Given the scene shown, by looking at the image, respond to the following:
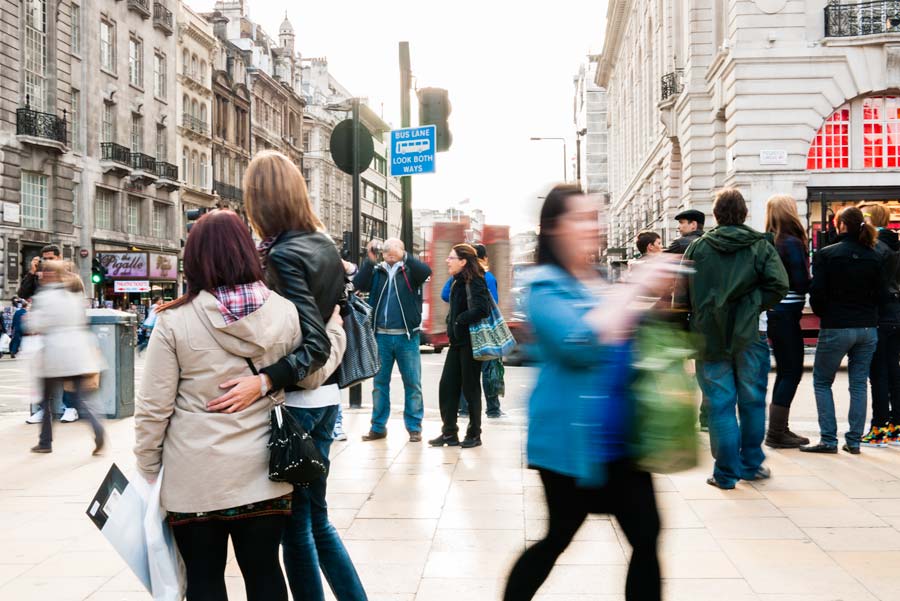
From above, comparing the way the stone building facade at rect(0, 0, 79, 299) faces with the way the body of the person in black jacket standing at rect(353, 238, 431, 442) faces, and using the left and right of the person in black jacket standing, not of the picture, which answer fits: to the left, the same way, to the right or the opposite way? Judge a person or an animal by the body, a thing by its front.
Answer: to the left

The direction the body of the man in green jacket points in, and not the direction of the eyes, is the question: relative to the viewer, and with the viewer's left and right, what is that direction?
facing away from the viewer

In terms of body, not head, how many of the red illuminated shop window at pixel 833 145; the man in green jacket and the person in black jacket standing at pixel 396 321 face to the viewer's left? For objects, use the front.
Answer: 0

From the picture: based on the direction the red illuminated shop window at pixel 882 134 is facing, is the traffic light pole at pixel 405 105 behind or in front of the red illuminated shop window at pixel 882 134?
in front

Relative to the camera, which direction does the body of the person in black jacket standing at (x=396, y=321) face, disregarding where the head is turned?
toward the camera

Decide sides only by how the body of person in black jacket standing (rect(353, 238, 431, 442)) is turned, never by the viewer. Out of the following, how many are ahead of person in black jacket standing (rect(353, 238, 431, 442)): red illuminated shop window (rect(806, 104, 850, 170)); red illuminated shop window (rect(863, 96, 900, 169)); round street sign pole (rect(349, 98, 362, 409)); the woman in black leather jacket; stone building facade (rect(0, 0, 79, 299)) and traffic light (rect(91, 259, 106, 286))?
1

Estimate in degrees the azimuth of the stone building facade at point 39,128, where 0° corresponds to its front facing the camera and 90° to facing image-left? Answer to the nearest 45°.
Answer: approximately 315°

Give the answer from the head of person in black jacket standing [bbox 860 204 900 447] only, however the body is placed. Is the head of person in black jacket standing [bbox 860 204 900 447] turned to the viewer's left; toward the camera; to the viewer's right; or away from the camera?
away from the camera

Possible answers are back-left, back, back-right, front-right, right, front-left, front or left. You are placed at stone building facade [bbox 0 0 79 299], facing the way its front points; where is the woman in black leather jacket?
front-right

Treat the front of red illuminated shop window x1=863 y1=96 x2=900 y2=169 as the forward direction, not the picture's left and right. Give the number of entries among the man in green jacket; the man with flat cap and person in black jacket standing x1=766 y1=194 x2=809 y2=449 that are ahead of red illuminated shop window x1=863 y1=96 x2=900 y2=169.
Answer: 3

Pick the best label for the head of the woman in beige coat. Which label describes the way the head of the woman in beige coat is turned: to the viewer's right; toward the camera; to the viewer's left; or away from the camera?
away from the camera

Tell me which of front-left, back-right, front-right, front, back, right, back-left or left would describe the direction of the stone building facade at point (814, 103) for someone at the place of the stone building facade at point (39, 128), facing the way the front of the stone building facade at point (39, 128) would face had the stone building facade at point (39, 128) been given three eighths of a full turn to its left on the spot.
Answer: back-right
